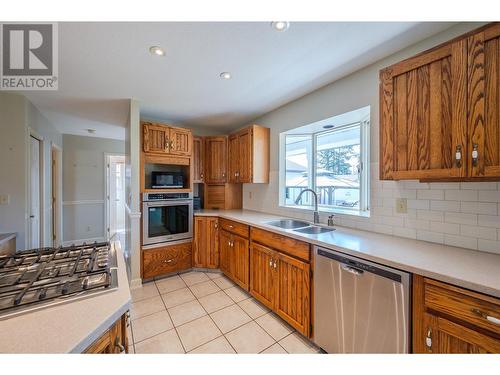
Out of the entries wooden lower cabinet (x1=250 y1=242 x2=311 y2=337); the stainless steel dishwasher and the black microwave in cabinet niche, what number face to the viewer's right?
0

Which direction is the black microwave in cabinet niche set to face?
toward the camera

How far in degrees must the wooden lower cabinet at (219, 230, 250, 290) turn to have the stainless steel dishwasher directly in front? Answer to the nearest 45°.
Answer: approximately 90° to its left

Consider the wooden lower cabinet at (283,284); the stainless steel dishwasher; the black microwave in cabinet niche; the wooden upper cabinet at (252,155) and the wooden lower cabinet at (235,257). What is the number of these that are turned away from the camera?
0

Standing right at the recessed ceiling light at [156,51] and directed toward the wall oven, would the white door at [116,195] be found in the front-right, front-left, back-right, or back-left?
front-left

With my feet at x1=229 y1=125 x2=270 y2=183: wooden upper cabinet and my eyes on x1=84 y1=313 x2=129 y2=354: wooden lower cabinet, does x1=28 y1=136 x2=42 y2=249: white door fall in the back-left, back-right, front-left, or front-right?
front-right

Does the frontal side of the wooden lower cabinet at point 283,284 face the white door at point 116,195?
no

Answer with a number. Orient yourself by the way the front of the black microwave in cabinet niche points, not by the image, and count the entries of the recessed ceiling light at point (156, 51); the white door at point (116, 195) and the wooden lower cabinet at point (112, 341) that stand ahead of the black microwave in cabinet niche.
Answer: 2

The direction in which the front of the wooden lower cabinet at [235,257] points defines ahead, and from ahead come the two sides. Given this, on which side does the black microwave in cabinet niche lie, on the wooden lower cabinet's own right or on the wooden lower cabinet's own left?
on the wooden lower cabinet's own right

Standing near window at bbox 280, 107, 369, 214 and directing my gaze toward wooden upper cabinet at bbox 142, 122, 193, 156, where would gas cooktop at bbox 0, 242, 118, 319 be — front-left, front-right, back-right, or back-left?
front-left

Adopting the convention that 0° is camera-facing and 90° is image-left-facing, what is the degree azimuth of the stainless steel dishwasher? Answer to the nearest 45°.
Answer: approximately 45°

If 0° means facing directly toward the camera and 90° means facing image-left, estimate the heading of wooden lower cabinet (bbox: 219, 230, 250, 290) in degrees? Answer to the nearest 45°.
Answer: approximately 45°

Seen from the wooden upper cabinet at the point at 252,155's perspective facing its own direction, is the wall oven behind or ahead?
ahead

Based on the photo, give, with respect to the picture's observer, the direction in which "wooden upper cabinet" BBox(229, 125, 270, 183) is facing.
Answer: facing the viewer and to the left of the viewer

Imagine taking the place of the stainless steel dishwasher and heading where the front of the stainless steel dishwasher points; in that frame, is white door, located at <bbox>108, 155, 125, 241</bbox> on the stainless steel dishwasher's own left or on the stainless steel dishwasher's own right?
on the stainless steel dishwasher's own right

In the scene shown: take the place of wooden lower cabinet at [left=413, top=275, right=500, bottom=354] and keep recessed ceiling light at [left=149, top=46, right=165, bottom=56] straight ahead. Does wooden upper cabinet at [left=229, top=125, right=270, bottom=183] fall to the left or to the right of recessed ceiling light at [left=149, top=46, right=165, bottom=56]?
right

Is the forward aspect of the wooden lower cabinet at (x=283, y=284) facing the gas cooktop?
yes
